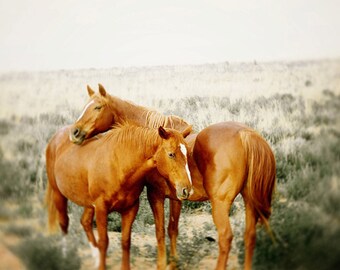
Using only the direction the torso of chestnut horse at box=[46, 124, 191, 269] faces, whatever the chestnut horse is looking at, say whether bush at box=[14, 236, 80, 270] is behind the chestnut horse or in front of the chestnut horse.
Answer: behind

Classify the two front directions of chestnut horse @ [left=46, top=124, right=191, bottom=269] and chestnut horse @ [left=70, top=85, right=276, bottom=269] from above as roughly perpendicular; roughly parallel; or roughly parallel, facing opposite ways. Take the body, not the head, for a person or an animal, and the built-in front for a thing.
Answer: roughly parallel, facing opposite ways

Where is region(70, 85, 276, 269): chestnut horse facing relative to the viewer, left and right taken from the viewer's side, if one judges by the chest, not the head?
facing away from the viewer and to the left of the viewer

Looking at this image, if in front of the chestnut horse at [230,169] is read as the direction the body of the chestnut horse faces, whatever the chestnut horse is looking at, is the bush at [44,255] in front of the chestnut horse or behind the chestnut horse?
in front
